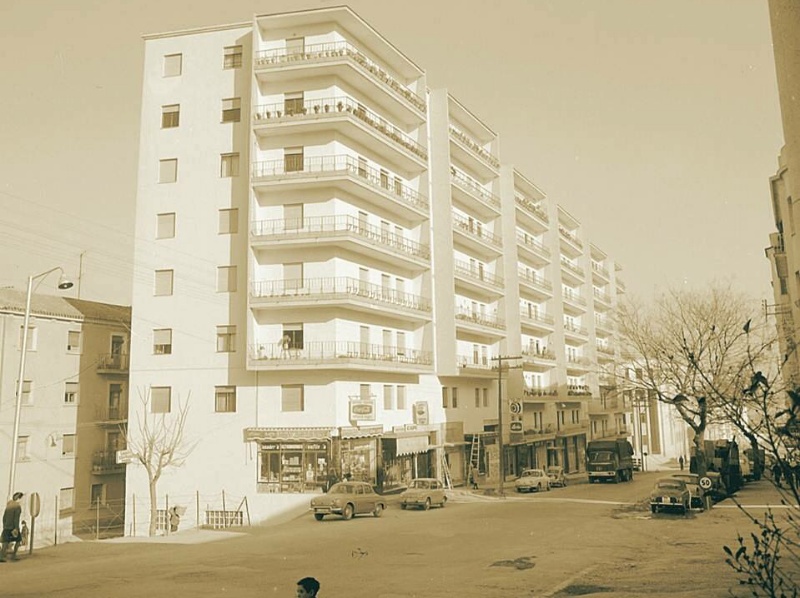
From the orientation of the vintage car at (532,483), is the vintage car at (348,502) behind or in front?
in front

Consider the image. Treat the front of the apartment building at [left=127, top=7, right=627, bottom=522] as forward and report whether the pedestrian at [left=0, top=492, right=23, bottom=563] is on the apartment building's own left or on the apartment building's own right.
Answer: on the apartment building's own right

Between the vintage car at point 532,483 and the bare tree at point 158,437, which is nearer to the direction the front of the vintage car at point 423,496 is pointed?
the bare tree

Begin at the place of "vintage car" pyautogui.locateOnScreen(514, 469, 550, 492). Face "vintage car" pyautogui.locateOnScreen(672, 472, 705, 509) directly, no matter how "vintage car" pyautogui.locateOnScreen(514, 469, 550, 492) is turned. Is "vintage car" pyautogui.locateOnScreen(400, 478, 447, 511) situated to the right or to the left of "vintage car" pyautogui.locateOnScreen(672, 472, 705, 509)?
right

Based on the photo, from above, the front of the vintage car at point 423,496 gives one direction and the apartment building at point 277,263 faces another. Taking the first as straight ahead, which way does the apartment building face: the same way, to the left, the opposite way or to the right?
to the left

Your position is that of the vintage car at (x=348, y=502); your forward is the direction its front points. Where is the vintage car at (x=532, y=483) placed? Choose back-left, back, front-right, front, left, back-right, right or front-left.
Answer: back
